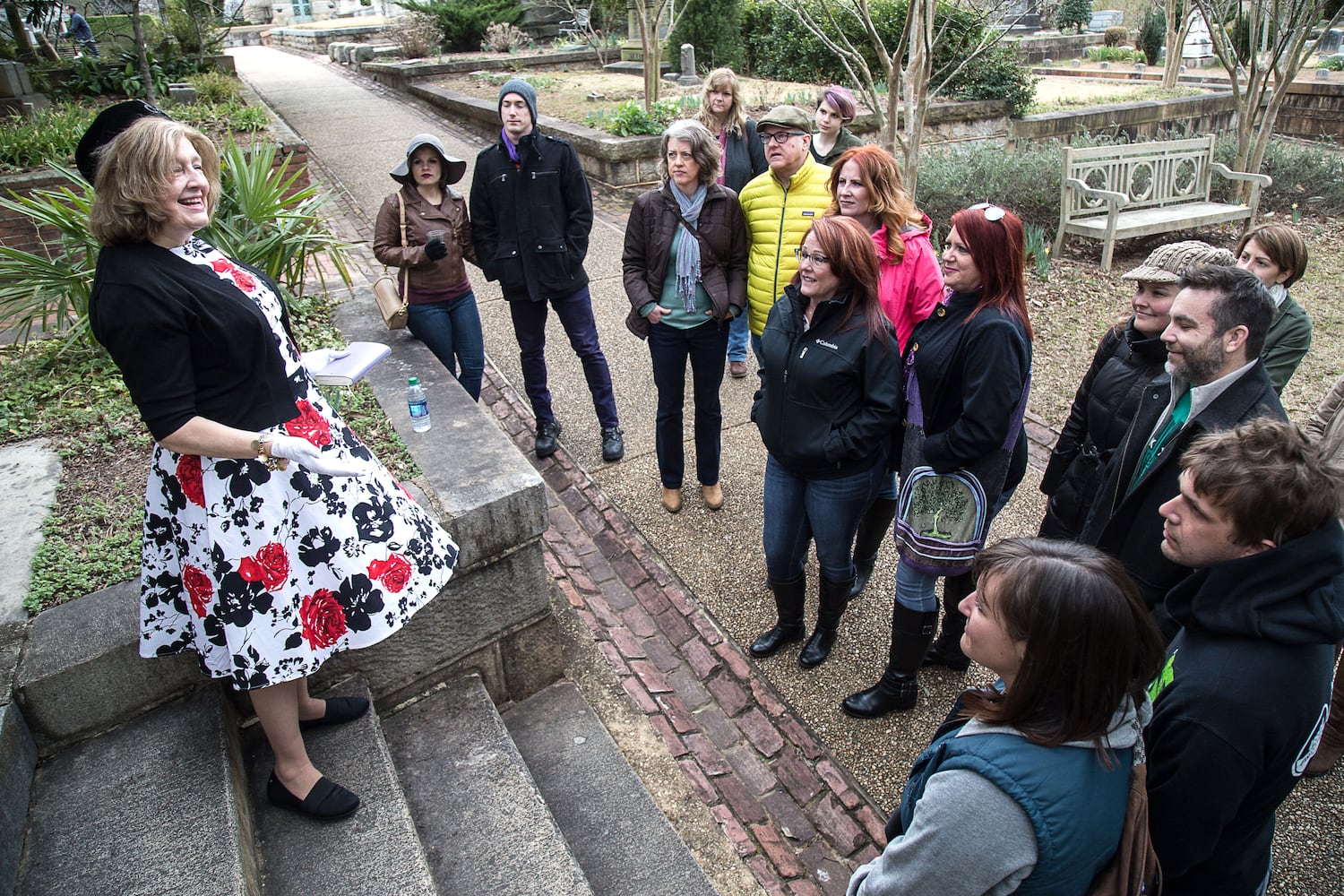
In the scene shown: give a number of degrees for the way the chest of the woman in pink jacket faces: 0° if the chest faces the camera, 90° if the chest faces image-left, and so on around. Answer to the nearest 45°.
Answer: approximately 45°

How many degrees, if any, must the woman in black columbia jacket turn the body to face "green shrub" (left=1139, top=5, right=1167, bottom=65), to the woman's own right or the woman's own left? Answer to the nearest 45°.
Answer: approximately 135° to the woman's own right

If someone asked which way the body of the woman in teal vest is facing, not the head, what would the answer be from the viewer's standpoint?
to the viewer's left

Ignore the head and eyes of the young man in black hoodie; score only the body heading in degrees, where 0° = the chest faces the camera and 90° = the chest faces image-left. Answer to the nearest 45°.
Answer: approximately 90°

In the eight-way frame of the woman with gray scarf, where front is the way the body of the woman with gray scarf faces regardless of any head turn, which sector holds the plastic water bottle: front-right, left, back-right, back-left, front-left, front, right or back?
front-right

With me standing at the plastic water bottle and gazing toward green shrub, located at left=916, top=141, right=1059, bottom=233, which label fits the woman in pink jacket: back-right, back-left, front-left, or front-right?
front-right

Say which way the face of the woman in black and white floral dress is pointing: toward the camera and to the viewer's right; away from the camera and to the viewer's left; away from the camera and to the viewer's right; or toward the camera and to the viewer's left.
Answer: toward the camera and to the viewer's right

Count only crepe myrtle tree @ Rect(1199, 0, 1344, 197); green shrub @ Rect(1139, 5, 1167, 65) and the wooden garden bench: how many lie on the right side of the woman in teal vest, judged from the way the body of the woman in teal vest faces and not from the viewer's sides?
3

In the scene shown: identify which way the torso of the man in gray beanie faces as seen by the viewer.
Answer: toward the camera

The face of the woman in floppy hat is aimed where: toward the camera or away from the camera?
toward the camera

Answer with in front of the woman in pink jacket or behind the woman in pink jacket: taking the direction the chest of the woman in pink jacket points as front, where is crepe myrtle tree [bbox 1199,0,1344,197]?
behind

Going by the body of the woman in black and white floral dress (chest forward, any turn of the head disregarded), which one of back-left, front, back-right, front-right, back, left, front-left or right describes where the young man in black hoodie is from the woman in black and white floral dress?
front-right

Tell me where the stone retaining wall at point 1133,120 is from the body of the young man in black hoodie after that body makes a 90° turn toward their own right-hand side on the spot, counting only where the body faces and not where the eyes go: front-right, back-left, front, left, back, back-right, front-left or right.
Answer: front

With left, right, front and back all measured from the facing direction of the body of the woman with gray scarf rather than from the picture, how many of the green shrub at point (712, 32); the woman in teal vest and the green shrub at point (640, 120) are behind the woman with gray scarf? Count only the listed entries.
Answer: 2

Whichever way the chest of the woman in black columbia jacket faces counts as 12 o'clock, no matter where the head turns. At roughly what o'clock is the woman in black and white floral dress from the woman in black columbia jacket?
The woman in black and white floral dress is roughly at 12 o'clock from the woman in black columbia jacket.

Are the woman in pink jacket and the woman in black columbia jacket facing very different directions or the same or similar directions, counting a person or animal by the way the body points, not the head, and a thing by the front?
same or similar directions

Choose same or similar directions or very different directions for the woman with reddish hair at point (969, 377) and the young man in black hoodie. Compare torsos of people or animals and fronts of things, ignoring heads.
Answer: same or similar directions
